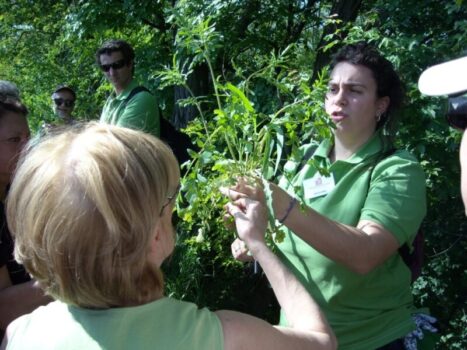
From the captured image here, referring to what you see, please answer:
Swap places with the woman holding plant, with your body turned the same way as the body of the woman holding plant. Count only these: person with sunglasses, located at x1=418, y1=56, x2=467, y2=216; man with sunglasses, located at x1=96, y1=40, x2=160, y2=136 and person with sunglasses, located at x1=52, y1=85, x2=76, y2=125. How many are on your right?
2

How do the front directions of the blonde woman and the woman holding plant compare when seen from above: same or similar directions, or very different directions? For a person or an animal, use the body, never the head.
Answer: very different directions

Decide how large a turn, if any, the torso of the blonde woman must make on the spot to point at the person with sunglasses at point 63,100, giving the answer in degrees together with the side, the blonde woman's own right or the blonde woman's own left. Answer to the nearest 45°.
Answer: approximately 45° to the blonde woman's own left

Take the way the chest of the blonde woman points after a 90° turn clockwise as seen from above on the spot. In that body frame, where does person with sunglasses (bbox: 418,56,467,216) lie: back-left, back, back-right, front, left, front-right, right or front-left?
front-left

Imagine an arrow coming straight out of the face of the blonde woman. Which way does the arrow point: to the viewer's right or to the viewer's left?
to the viewer's right

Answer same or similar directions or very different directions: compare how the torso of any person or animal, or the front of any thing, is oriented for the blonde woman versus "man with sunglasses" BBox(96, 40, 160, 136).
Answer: very different directions

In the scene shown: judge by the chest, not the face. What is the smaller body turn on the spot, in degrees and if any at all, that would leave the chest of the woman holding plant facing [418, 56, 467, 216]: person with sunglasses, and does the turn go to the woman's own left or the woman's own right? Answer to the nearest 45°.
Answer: approximately 45° to the woman's own left

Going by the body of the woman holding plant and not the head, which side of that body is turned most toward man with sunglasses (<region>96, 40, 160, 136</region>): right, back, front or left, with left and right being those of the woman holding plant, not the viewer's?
right

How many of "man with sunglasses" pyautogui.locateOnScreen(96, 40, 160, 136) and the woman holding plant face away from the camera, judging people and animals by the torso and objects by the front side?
0

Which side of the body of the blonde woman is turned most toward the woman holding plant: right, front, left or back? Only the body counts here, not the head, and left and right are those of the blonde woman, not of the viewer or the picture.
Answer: front

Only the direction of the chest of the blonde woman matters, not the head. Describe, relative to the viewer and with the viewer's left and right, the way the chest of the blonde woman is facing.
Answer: facing away from the viewer and to the right of the viewer
